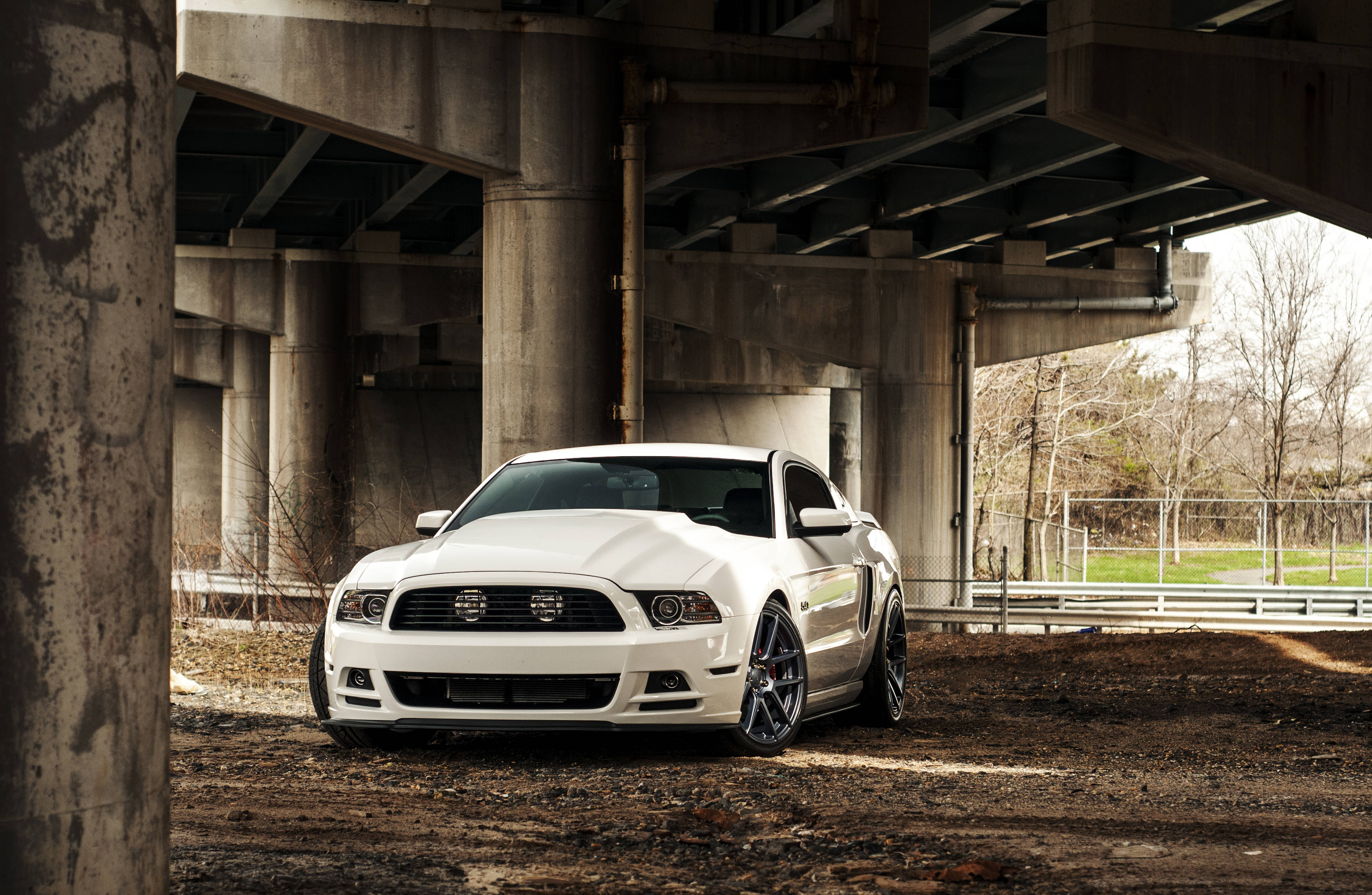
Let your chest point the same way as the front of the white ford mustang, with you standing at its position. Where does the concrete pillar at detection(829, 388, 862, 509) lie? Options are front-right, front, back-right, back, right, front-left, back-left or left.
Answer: back-right

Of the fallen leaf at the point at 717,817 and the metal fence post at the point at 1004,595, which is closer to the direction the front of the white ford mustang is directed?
the fallen leaf

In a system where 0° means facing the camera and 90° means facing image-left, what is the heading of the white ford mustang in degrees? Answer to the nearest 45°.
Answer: approximately 45°

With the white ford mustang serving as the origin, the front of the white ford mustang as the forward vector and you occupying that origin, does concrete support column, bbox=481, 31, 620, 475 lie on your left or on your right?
on your right

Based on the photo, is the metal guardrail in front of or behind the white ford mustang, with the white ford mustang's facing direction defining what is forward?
behind

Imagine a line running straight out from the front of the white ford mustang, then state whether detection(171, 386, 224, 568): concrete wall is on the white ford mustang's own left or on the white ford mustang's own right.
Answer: on the white ford mustang's own right

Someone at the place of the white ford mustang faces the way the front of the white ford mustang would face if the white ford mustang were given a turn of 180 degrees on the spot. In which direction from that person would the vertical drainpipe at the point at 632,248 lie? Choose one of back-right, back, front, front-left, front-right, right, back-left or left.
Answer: front-left

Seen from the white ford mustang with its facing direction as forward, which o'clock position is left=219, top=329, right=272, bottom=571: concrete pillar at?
The concrete pillar is roughly at 4 o'clock from the white ford mustang.

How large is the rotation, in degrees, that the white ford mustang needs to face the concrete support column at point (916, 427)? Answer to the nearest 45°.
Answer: approximately 135° to its right

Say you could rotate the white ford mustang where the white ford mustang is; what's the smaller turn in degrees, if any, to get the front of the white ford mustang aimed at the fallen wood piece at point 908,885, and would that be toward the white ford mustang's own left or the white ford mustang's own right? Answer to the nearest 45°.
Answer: approximately 45° to the white ford mustang's own left

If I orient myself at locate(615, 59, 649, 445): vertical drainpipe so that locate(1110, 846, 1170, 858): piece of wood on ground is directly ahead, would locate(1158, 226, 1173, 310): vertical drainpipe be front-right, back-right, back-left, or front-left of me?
back-left

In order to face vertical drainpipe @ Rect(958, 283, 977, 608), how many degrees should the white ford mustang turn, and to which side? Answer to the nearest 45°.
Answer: approximately 135° to its right

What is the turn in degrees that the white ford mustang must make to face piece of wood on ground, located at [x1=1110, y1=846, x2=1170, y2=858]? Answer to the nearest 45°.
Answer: approximately 90° to its left
